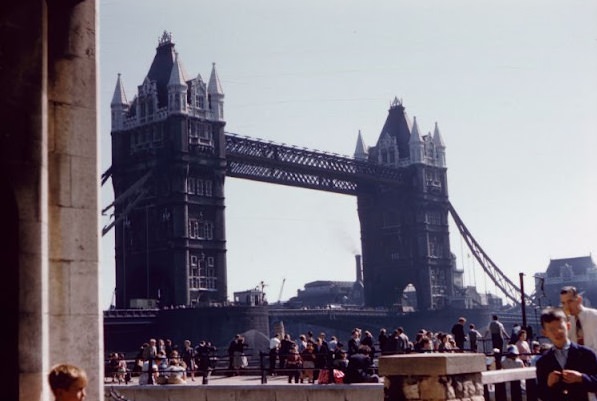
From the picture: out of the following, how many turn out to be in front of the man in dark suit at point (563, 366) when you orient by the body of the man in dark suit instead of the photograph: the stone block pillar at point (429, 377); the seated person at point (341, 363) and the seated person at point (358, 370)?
0

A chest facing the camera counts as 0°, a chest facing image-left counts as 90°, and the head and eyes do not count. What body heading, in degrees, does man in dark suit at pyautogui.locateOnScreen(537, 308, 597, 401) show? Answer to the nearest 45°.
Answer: approximately 0°

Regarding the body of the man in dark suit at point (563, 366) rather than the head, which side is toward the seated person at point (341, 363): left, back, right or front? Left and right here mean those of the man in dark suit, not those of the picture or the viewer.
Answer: back

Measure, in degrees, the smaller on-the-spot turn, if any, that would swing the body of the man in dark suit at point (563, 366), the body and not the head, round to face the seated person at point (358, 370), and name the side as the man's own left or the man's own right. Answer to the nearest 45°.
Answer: approximately 180°

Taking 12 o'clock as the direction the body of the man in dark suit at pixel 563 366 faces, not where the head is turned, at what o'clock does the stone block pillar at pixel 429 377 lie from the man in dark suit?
The stone block pillar is roughly at 5 o'clock from the man in dark suit.
